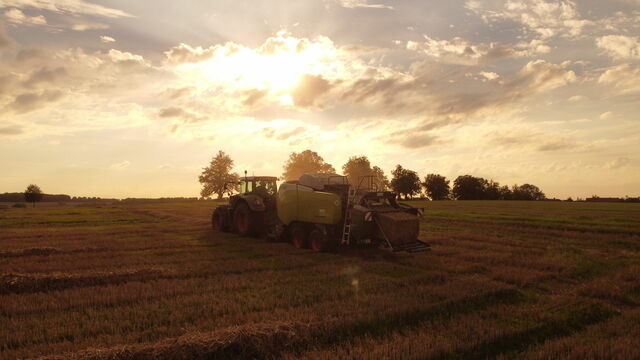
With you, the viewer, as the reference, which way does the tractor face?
facing away from the viewer and to the left of the viewer
